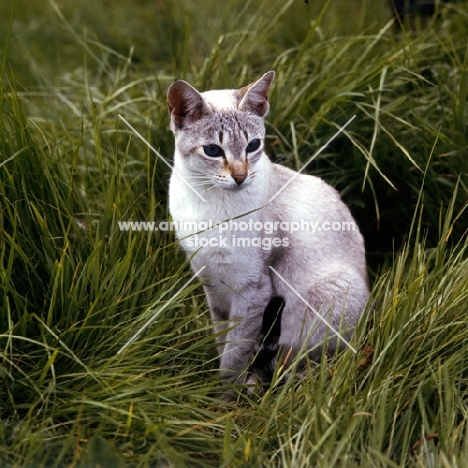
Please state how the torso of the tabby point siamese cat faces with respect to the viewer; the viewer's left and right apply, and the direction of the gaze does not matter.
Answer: facing the viewer and to the left of the viewer
